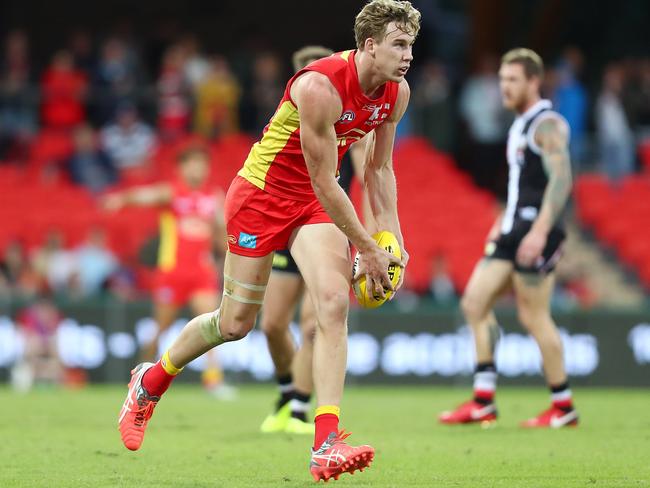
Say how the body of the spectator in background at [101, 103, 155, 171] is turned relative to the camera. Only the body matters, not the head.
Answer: toward the camera

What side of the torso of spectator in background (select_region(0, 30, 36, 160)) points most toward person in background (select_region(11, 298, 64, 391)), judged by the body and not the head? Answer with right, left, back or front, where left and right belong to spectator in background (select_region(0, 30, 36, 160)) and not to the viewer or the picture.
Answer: front

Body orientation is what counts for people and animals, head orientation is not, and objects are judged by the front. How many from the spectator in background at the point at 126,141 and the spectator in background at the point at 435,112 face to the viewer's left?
0

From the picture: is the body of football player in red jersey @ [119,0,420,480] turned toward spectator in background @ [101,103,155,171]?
no

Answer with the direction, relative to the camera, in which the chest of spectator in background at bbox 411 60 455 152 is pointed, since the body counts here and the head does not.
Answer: toward the camera

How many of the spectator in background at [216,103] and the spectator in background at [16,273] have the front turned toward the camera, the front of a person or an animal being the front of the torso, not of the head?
2

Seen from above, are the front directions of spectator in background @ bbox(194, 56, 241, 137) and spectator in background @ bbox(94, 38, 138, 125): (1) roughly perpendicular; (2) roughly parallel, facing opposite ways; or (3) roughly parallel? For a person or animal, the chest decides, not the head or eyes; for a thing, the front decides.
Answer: roughly parallel

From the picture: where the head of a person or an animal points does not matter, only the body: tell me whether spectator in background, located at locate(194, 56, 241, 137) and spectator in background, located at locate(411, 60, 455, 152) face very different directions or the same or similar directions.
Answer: same or similar directions

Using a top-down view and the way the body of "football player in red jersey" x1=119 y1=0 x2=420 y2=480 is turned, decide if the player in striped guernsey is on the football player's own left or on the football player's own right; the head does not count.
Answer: on the football player's own left

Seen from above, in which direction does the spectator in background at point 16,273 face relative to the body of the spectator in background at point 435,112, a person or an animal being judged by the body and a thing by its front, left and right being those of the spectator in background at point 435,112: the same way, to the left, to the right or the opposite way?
the same way

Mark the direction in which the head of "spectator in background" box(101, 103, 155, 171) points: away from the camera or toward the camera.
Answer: toward the camera

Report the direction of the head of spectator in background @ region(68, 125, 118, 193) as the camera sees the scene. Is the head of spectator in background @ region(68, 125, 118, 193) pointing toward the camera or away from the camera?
toward the camera

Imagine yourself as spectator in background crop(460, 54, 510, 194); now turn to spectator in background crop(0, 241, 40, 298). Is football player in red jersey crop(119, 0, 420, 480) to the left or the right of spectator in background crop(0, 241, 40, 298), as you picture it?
left

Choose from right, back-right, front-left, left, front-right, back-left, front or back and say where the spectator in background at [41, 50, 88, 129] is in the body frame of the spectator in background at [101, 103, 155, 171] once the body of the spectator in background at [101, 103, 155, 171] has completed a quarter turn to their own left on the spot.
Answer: back

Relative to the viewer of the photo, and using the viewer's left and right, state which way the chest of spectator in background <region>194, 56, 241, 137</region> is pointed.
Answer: facing the viewer

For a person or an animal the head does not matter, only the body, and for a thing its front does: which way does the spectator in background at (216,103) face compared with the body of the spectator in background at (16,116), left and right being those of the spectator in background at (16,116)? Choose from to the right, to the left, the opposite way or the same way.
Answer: the same way
